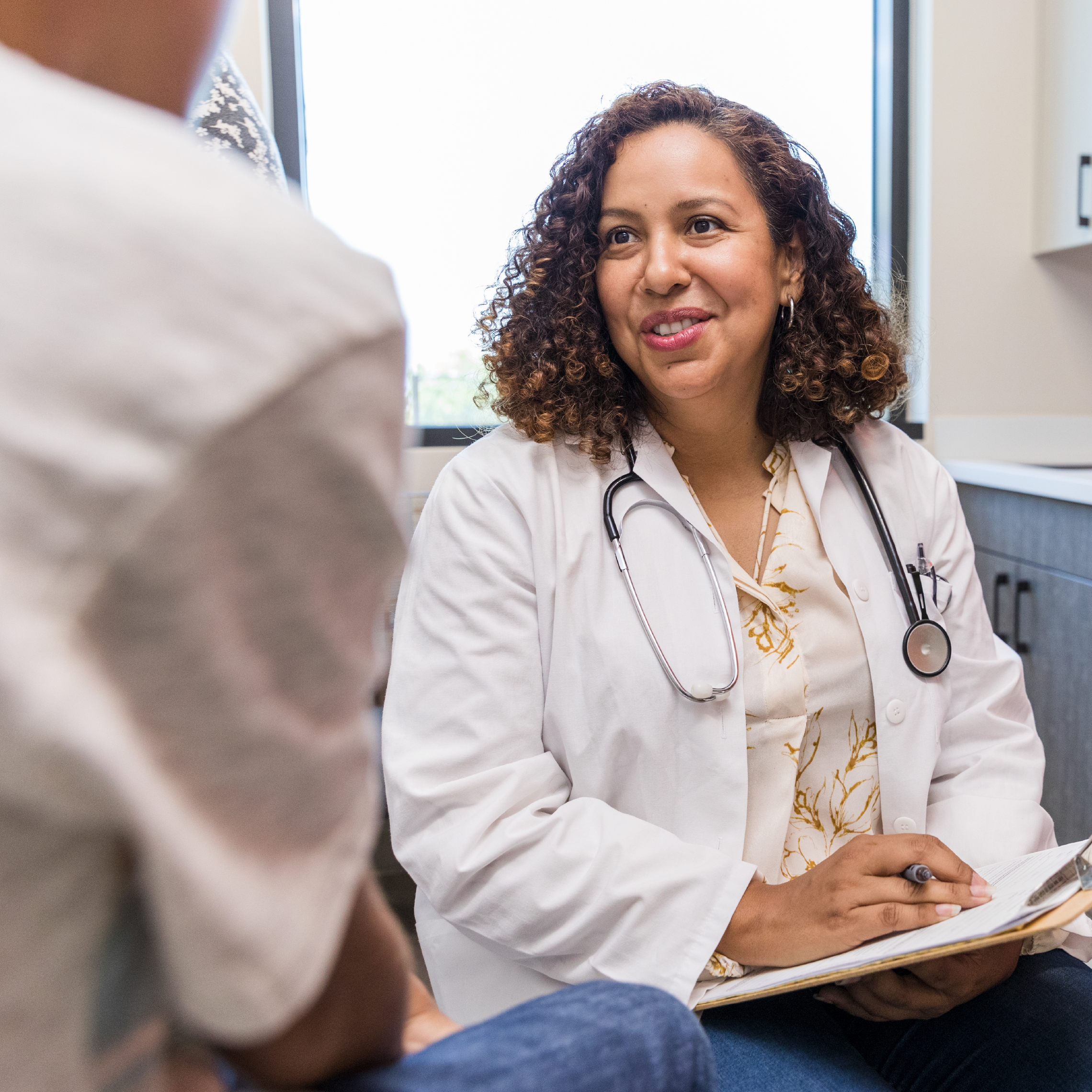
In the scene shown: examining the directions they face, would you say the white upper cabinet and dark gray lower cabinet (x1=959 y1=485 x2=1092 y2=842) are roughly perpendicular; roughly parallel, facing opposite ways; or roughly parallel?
roughly parallel

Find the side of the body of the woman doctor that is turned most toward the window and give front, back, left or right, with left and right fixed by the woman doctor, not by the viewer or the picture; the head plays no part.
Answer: back

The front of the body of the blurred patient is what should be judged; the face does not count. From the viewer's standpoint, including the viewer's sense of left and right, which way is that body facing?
facing away from the viewer and to the right of the viewer

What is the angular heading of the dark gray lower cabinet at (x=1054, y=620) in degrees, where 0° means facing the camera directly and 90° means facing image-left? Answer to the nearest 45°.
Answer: approximately 45°

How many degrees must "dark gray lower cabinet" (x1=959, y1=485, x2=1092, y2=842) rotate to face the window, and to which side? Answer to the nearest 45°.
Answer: approximately 45° to its right

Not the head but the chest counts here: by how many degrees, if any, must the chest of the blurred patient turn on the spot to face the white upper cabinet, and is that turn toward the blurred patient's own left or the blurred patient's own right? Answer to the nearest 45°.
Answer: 0° — they already face it

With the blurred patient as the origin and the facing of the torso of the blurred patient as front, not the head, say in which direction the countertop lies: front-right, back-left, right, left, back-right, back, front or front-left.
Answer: front

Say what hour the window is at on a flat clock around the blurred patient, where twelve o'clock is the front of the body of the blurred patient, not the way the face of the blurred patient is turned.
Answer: The window is roughly at 11 o'clock from the blurred patient.

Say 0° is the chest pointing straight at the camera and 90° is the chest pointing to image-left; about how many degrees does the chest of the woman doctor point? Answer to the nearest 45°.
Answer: approximately 315°

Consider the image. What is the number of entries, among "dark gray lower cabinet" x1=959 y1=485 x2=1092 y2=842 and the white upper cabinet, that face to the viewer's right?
0

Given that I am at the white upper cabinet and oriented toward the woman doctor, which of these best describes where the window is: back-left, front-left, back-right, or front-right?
front-right

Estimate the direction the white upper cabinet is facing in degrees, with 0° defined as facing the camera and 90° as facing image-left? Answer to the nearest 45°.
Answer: approximately 45°

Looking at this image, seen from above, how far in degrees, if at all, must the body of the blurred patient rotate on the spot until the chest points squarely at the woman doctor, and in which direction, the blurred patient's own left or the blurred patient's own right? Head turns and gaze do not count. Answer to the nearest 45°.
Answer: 0° — they already face them

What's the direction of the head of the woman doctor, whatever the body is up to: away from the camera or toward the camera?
toward the camera
